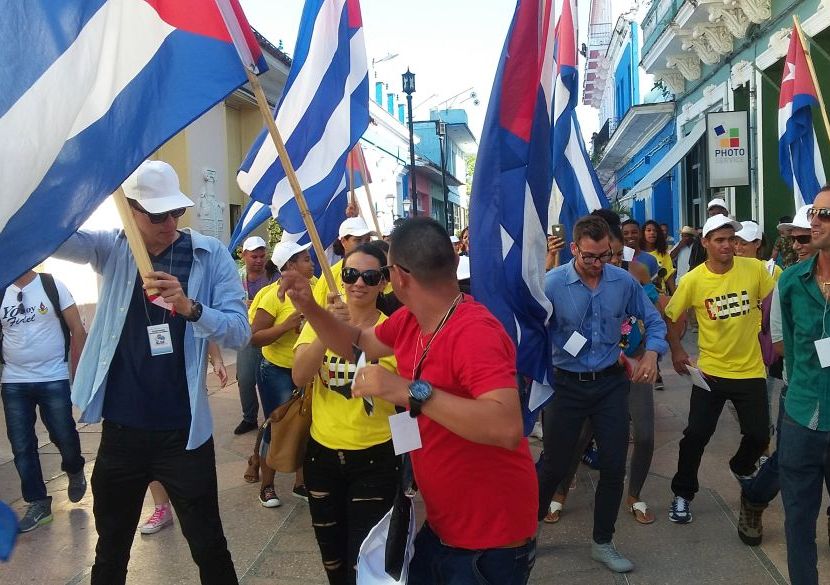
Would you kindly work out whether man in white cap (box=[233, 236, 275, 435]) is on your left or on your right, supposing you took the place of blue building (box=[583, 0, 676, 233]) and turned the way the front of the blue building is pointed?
on your left

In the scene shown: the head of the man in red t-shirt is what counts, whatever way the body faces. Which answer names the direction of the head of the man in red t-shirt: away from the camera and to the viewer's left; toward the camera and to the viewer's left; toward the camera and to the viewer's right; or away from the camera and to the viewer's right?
away from the camera and to the viewer's left

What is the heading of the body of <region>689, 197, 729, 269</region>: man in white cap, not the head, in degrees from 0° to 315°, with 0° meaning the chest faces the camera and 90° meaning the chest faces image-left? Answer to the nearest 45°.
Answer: approximately 0°

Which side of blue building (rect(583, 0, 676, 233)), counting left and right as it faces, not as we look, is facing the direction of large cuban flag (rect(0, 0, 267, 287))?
left

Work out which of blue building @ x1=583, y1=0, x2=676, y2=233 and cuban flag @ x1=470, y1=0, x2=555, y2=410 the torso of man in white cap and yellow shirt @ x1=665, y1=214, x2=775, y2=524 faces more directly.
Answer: the cuban flag

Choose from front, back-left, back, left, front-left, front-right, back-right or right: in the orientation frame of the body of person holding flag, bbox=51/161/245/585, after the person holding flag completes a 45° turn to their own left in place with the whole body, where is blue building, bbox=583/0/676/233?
left

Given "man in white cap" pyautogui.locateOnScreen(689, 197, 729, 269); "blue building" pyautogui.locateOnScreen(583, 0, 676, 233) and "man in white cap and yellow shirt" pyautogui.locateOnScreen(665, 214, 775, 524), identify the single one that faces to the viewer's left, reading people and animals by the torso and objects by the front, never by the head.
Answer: the blue building

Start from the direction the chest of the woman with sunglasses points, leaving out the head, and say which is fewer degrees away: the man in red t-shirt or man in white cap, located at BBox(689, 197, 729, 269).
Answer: the man in red t-shirt

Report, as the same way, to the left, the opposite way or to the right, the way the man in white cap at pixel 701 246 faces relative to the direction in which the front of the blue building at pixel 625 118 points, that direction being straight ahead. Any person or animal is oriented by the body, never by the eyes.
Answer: to the left

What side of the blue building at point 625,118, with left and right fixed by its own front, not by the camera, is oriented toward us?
left
